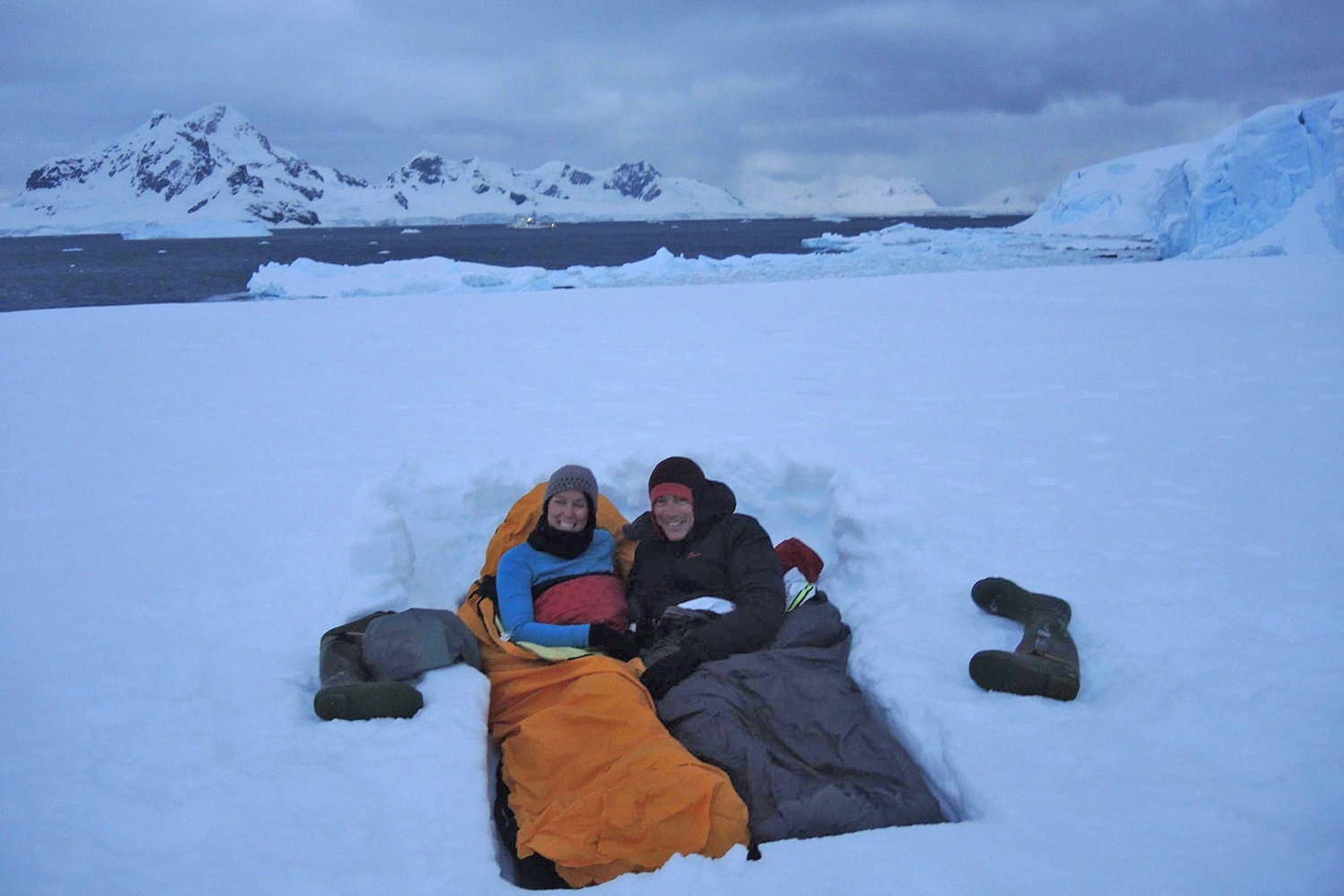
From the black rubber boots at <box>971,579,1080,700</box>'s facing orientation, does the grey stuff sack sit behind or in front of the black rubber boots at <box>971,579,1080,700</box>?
in front

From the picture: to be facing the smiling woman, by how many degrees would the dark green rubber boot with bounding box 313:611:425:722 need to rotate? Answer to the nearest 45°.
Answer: approximately 45° to its left

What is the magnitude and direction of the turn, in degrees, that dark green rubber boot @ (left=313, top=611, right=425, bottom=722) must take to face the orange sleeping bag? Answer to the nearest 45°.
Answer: approximately 45° to its right

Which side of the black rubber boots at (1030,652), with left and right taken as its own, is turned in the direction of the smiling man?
front

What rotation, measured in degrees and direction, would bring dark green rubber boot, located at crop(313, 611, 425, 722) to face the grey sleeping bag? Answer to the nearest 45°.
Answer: approximately 45° to its right

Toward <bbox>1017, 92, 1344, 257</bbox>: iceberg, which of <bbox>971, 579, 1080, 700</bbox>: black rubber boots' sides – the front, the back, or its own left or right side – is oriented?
right

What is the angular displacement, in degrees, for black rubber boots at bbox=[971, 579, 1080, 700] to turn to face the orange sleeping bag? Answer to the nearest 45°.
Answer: approximately 45° to its left

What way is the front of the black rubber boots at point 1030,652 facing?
to the viewer's left

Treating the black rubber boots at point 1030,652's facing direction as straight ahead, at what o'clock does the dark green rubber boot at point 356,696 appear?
the dark green rubber boot at point 356,696 is roughly at 11 o'clock from the black rubber boots at point 1030,652.

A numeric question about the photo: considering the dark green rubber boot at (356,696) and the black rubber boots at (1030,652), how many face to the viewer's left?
1

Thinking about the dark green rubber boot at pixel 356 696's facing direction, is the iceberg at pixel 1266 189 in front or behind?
in front

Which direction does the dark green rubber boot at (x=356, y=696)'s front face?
to the viewer's right

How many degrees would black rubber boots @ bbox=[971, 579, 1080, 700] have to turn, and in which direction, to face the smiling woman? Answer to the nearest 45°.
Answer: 0° — it already faces them
